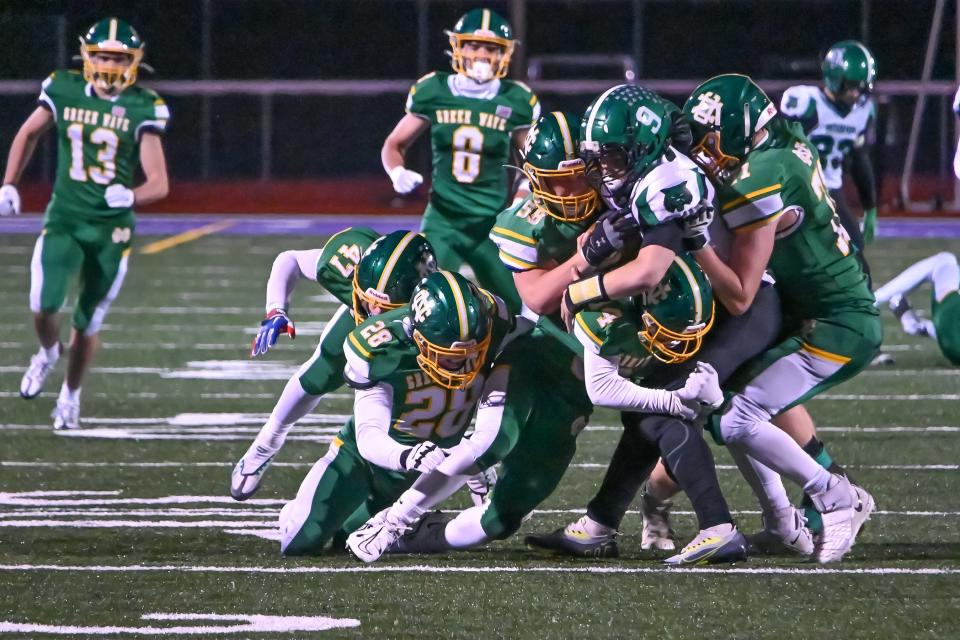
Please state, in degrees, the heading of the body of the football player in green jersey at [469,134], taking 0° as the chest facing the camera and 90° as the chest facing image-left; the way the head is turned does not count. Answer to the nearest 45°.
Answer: approximately 0°

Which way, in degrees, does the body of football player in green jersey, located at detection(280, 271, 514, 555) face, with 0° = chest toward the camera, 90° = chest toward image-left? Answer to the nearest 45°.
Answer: approximately 315°

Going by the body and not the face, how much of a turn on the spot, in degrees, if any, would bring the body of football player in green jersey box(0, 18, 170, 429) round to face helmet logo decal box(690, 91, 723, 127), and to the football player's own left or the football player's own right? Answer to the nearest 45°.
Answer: approximately 45° to the football player's own left

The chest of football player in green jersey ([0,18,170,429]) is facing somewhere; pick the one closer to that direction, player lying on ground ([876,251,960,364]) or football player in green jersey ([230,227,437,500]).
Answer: the football player in green jersey

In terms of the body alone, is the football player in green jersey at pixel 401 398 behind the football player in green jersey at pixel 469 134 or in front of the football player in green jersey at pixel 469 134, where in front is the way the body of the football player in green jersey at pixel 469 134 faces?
in front

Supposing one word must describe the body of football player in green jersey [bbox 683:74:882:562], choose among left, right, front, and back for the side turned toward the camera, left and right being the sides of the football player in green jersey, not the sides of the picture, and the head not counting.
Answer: left

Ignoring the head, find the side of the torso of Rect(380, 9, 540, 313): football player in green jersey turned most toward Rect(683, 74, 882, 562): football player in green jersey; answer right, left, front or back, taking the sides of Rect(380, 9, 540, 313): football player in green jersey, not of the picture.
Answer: front

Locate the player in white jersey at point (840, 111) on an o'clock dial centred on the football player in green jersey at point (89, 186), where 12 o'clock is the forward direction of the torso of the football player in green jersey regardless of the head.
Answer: The player in white jersey is roughly at 9 o'clock from the football player in green jersey.

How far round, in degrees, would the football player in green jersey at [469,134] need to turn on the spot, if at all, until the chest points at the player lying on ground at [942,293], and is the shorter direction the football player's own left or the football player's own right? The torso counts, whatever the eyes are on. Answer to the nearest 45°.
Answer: approximately 90° to the football player's own left

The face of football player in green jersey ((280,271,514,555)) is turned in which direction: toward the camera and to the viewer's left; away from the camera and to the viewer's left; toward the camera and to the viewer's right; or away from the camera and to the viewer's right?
toward the camera and to the viewer's right
